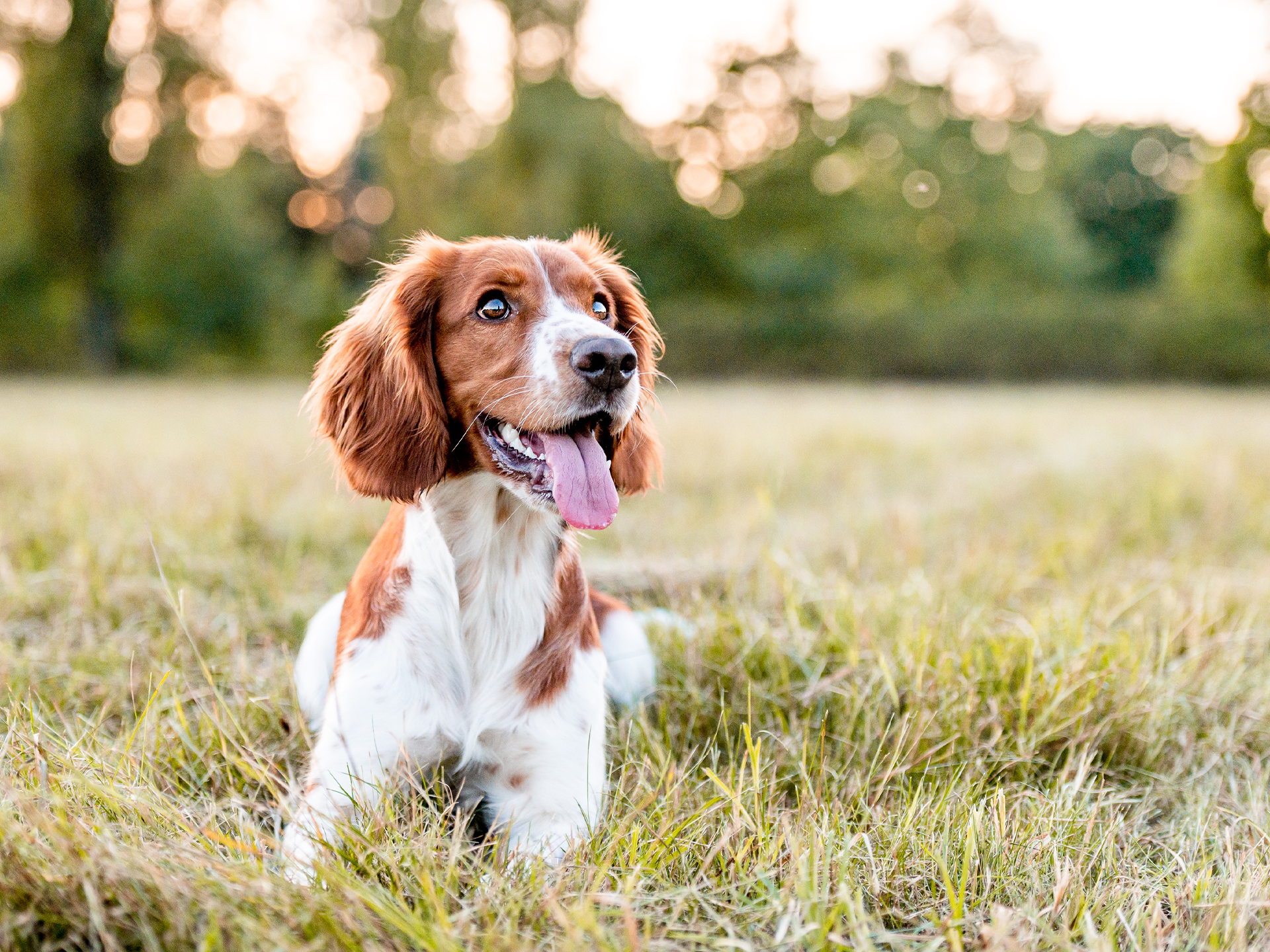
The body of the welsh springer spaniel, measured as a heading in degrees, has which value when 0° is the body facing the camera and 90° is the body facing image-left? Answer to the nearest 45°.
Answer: approximately 0°
